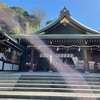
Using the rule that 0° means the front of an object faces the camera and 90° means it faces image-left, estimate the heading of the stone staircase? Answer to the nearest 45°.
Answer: approximately 0°

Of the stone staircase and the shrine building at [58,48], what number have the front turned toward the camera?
2

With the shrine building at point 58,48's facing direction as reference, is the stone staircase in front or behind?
in front

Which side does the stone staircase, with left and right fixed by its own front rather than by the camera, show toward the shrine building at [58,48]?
back
